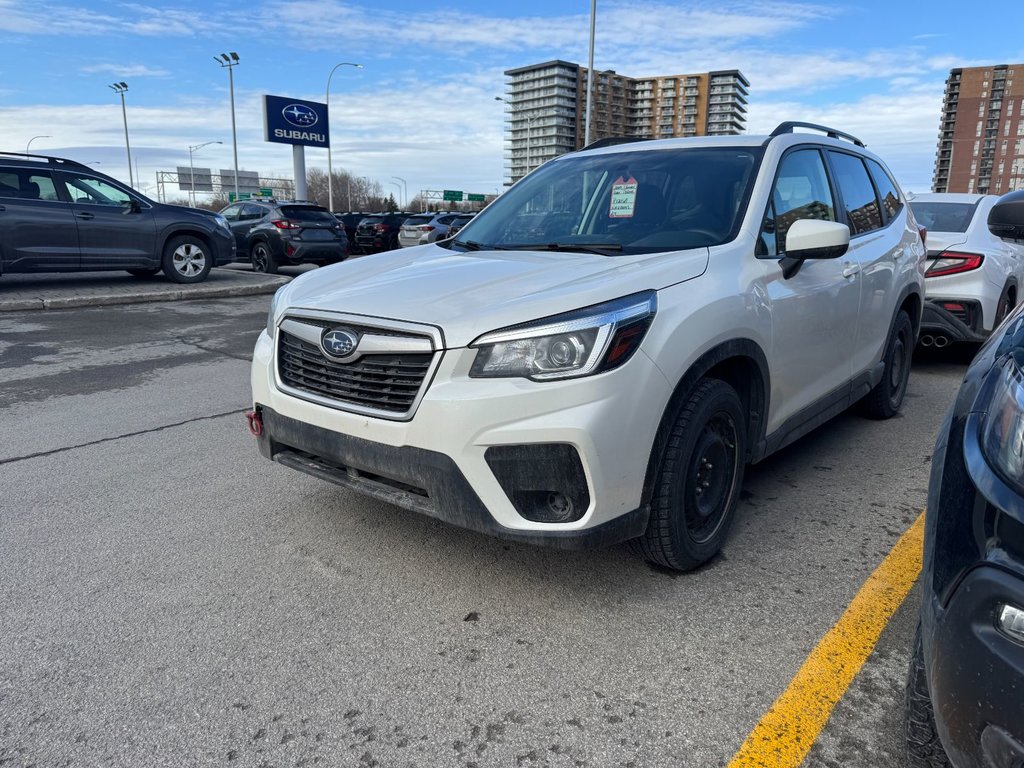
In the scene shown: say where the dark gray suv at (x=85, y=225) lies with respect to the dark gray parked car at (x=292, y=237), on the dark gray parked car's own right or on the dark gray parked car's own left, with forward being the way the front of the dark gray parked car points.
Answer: on the dark gray parked car's own left

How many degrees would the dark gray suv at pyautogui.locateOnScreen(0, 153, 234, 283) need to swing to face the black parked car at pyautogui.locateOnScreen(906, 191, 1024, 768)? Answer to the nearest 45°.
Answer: approximately 90° to its right

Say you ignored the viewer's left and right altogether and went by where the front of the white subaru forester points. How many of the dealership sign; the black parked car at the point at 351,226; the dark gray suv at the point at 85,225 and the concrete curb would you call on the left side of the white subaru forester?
0

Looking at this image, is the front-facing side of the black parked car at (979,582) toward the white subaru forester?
no

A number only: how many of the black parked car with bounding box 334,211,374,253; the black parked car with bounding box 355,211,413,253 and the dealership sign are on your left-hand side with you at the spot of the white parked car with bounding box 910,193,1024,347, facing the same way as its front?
3

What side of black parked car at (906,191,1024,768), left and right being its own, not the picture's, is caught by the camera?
front

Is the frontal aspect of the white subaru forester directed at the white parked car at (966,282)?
no

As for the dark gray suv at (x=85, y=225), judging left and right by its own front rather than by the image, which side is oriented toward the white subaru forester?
right

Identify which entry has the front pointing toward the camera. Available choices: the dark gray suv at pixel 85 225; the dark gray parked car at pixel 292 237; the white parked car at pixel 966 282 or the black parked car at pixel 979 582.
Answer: the black parked car at pixel 979 582

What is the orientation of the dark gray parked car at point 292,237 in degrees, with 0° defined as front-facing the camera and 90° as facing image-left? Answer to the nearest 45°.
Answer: approximately 135°

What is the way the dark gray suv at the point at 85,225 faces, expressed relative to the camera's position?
facing to the right of the viewer

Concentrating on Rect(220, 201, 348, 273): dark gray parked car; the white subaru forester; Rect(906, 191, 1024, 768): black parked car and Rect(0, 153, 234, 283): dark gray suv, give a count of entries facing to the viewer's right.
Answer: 1

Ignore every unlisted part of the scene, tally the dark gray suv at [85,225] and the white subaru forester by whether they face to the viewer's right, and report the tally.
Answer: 1

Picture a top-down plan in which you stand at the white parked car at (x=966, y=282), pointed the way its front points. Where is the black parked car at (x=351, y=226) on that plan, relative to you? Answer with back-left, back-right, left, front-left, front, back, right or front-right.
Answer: left

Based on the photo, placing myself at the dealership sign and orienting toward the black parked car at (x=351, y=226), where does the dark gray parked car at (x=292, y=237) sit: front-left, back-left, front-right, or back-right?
front-right

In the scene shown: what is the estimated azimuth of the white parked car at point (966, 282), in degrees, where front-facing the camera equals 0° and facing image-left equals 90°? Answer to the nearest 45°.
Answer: approximately 225°
